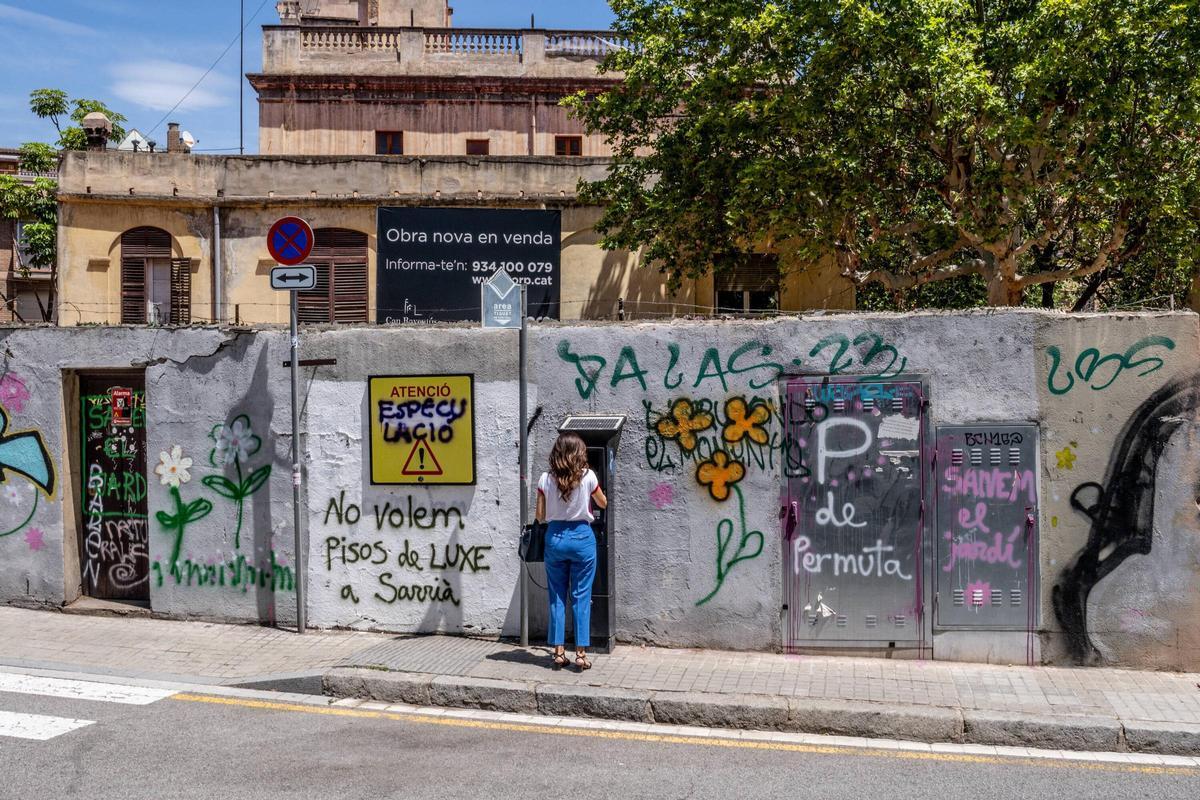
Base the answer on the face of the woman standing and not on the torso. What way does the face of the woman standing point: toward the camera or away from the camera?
away from the camera

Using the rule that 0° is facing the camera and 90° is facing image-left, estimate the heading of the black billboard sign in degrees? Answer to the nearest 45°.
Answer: approximately 0°

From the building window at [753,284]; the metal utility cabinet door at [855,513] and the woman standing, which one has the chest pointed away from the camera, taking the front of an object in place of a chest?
the woman standing

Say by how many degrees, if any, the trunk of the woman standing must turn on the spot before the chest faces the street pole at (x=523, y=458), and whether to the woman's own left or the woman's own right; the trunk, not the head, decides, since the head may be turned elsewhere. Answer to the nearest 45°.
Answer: approximately 45° to the woman's own left

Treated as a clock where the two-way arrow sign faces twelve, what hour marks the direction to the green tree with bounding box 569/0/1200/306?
The green tree is roughly at 8 o'clock from the two-way arrow sign.

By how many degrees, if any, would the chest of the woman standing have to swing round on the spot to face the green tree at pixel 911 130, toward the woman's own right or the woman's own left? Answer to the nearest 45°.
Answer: approximately 45° to the woman's own right

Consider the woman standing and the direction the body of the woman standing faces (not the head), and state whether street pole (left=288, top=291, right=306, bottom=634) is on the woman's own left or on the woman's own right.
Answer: on the woman's own left

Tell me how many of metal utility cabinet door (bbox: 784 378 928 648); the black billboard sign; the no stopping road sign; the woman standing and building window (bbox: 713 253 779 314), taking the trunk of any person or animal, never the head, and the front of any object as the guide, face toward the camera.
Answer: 4

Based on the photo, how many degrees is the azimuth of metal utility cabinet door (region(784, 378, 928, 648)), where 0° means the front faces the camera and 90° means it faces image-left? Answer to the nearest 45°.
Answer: approximately 0°
